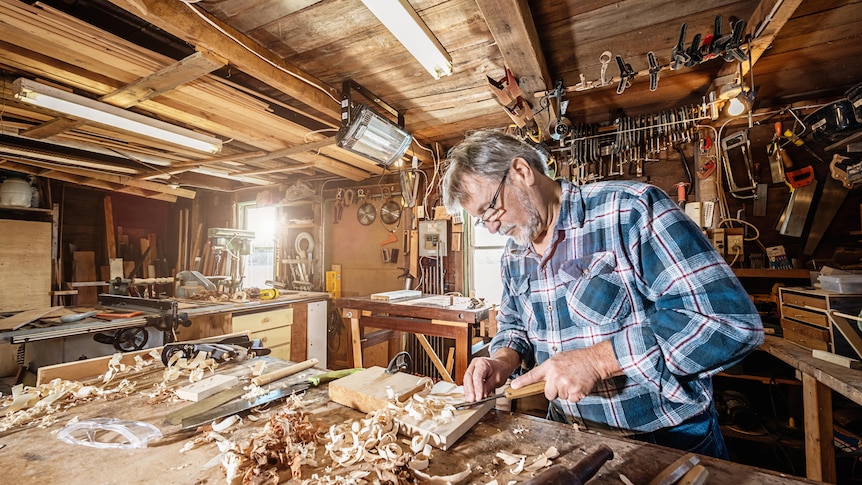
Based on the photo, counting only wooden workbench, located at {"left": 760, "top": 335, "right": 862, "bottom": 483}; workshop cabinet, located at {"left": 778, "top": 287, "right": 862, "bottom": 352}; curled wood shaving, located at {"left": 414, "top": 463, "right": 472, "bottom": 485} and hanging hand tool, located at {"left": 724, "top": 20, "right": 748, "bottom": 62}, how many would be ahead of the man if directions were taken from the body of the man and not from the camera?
1

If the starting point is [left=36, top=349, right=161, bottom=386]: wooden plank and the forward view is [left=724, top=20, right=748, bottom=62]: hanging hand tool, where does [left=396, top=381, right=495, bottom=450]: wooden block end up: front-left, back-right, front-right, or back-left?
front-right

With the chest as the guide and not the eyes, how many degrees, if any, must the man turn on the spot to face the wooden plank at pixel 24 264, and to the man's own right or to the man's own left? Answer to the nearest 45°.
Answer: approximately 45° to the man's own right

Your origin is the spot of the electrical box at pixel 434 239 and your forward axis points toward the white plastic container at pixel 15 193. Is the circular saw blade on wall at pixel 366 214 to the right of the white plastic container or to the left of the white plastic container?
right

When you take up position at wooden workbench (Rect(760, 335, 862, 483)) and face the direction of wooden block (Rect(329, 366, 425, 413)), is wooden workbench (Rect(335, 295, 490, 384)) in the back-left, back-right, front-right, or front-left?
front-right

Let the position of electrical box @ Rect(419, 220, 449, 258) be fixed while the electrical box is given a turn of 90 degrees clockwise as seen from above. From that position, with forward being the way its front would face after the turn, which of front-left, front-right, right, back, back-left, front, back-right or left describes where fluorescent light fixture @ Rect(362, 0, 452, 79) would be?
left

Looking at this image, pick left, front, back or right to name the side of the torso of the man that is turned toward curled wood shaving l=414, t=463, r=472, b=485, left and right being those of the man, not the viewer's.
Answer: front

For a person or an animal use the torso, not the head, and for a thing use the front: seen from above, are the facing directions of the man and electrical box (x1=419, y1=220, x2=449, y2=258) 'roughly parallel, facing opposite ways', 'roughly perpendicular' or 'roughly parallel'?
roughly perpendicular

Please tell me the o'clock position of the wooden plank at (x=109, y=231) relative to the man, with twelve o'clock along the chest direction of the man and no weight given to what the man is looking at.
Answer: The wooden plank is roughly at 2 o'clock from the man.

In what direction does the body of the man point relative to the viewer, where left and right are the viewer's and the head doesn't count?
facing the viewer and to the left of the viewer

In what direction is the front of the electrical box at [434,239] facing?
toward the camera

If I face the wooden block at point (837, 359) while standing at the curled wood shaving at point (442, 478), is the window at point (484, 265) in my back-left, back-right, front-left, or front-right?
front-left

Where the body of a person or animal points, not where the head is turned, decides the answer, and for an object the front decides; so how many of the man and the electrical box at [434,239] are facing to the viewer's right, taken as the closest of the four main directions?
0

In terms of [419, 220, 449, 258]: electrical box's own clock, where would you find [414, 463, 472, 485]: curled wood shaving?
The curled wood shaving is roughly at 12 o'clock from the electrical box.

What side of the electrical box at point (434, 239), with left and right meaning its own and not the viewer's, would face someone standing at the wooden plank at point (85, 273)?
right

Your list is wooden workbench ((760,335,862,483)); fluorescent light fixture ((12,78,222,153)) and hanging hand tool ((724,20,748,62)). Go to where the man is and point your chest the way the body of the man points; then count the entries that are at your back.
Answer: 2

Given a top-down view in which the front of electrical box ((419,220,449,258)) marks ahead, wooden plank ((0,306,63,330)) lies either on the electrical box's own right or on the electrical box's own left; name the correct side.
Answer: on the electrical box's own right
